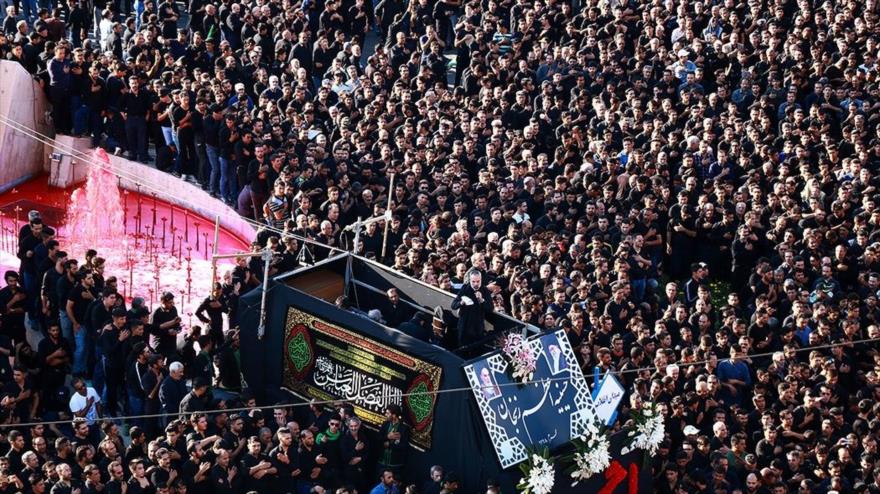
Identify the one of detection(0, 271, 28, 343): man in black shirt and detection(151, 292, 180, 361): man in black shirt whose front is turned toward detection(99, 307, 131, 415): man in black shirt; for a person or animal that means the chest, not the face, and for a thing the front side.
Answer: detection(0, 271, 28, 343): man in black shirt

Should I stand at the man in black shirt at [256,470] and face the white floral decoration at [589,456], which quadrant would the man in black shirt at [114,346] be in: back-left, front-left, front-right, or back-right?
back-left

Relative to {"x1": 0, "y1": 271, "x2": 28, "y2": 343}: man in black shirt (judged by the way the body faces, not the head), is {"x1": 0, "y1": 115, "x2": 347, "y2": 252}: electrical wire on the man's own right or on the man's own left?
on the man's own left

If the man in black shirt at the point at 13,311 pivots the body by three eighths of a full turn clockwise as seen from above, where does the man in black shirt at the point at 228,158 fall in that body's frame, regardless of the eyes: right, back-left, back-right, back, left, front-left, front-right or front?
back-right

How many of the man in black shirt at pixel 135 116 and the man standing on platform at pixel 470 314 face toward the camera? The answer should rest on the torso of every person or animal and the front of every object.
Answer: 2

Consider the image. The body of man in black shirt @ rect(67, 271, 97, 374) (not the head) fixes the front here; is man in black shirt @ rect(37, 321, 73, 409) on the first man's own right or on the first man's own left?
on the first man's own right
